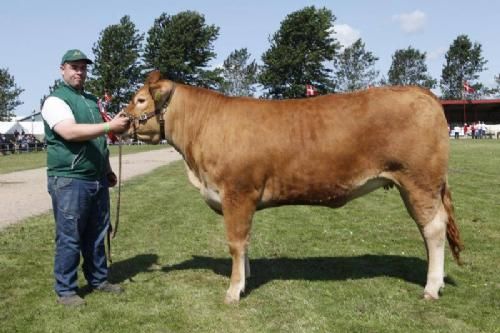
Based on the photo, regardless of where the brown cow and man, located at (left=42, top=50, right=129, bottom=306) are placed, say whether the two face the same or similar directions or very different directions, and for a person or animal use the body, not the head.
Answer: very different directions

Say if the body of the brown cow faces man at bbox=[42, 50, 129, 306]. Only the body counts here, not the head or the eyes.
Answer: yes

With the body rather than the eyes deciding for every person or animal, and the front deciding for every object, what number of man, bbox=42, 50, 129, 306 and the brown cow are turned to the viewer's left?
1

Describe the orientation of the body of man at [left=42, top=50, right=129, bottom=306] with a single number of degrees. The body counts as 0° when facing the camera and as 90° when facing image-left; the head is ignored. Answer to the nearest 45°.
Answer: approximately 315°

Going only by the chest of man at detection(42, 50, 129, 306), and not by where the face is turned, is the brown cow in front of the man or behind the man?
in front

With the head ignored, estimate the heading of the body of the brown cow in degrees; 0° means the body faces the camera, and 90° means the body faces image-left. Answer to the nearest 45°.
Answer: approximately 90°
